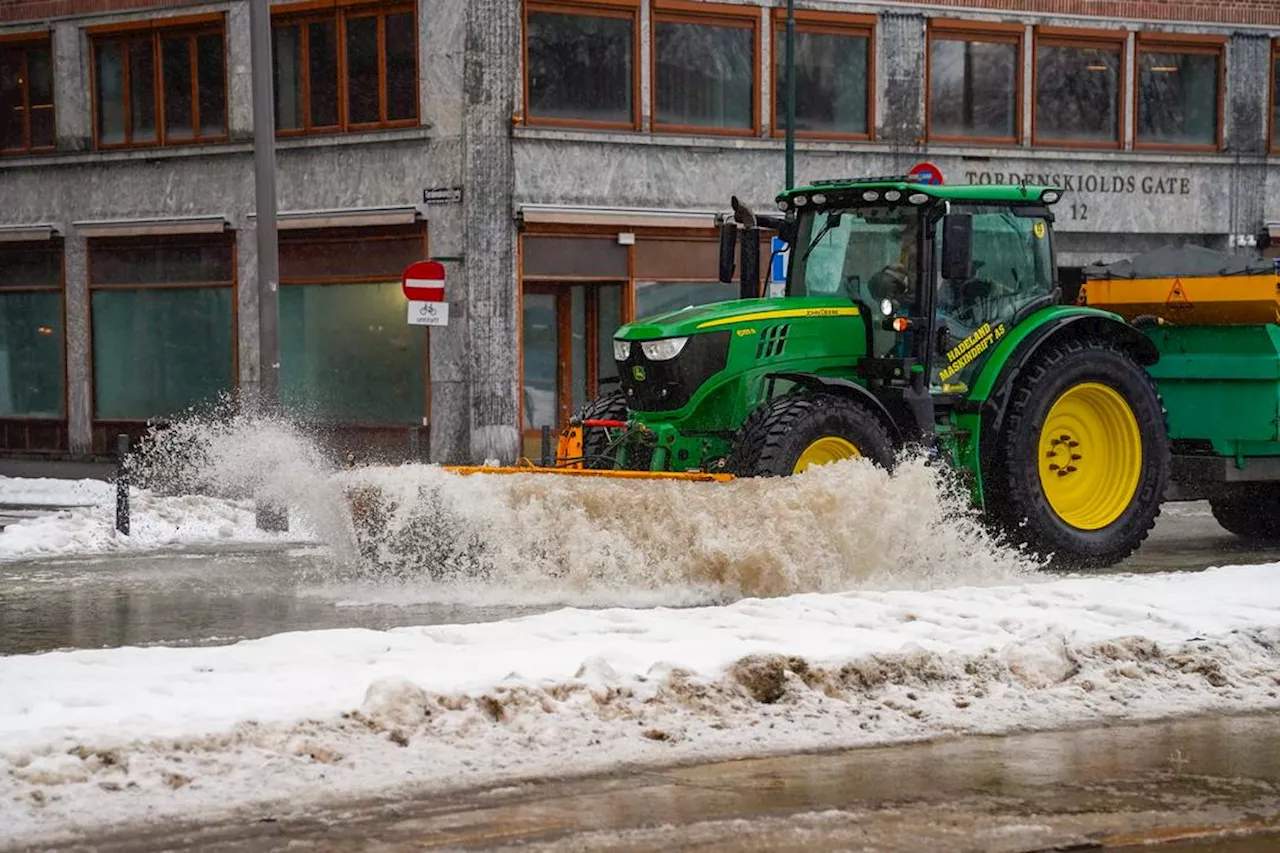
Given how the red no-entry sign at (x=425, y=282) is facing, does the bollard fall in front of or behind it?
in front

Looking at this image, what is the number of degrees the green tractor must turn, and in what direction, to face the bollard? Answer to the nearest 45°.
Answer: approximately 45° to its right

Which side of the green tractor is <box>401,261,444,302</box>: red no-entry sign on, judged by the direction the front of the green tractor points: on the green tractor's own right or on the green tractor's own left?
on the green tractor's own right

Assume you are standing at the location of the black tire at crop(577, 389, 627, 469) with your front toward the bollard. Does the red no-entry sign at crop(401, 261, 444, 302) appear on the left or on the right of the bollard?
right

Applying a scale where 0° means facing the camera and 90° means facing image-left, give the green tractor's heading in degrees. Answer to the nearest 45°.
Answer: approximately 45°

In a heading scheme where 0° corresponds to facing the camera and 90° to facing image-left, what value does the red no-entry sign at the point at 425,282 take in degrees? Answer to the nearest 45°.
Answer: approximately 0°

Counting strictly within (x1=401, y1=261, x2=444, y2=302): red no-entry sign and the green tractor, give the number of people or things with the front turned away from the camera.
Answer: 0
